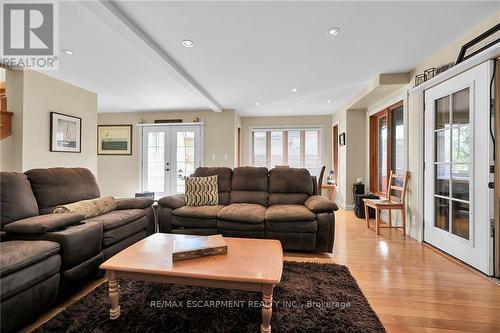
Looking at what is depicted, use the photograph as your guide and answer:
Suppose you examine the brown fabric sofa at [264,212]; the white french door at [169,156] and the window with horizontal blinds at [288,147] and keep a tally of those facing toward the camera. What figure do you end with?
3

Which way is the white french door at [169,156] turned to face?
toward the camera

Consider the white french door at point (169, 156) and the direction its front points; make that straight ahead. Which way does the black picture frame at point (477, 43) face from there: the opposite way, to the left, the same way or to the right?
to the right

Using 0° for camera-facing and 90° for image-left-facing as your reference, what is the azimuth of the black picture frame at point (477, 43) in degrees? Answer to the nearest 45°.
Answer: approximately 45°

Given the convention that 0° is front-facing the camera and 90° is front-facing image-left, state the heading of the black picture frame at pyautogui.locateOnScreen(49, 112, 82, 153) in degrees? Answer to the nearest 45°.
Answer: approximately 315°

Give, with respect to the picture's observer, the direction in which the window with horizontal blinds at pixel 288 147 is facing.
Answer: facing the viewer

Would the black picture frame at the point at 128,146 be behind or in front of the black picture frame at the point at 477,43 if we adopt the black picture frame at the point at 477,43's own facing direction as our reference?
in front

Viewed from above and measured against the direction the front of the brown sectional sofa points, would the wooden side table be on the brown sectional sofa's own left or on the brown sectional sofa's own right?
on the brown sectional sofa's own left

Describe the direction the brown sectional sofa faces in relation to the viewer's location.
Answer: facing the viewer and to the right of the viewer

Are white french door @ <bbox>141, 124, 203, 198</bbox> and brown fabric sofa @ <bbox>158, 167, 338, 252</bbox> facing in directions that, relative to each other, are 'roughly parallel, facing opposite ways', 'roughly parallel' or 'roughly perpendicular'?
roughly parallel

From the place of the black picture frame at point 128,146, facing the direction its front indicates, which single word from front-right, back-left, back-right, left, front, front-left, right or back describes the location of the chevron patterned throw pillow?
front

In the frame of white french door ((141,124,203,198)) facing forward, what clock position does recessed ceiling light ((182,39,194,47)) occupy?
The recessed ceiling light is roughly at 12 o'clock from the white french door.

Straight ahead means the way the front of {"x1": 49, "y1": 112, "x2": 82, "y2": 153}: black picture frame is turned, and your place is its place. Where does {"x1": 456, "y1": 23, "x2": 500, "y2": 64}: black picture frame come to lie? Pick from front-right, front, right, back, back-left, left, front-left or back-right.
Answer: front

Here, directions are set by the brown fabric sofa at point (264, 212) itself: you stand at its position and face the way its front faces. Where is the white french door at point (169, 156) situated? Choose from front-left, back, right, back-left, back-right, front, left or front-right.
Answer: back-right

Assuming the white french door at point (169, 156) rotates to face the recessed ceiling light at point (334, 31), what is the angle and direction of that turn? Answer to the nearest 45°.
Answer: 0° — it already faces it

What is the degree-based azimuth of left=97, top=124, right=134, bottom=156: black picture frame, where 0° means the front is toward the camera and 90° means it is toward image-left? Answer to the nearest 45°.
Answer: approximately 0°

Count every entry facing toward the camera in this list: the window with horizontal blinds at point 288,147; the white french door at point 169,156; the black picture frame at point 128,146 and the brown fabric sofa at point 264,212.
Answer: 4

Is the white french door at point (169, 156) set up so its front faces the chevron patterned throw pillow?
yes
